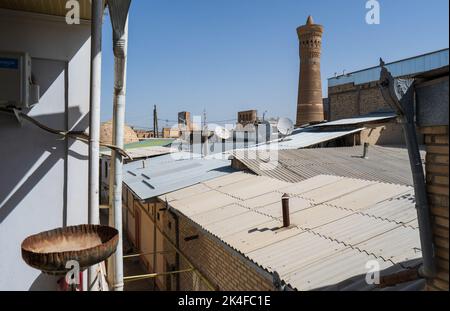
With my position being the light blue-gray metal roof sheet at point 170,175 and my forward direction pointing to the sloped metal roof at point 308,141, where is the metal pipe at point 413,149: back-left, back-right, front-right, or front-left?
back-right

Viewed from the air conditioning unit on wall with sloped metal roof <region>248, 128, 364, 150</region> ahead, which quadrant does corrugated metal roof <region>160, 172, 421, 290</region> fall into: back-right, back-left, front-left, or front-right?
front-right
